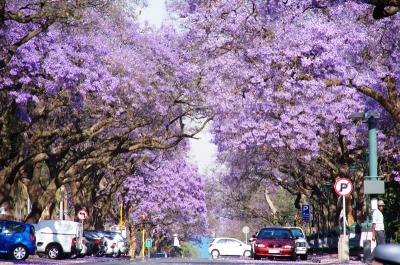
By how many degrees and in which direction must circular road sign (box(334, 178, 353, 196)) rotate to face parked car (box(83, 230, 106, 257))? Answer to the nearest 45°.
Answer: approximately 135° to its right

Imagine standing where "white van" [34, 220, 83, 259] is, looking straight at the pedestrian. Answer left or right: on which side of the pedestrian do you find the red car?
left

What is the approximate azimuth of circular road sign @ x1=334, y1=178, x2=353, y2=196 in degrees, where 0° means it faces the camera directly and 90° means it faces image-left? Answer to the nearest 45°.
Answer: approximately 0°

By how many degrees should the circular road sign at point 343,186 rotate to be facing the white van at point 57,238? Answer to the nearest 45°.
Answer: approximately 135° to its right

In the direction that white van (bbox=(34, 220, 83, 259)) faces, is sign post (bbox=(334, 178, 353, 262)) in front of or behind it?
behind

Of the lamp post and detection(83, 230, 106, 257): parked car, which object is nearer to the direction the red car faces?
the lamp post

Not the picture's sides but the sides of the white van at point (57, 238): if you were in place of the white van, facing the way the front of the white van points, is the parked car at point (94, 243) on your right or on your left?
on your right

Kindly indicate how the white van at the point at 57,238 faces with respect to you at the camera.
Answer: facing away from the viewer and to the left of the viewer
